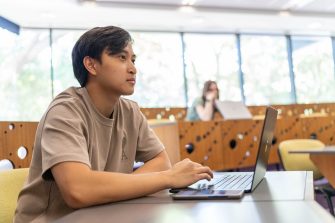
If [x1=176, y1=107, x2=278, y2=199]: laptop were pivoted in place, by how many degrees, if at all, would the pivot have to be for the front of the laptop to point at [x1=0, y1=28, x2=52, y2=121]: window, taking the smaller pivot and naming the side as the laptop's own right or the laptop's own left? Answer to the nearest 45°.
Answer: approximately 45° to the laptop's own right

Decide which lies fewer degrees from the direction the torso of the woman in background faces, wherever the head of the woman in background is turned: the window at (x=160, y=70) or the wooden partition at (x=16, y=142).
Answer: the wooden partition

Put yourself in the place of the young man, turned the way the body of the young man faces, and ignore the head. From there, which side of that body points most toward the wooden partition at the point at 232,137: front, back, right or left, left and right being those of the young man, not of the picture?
left

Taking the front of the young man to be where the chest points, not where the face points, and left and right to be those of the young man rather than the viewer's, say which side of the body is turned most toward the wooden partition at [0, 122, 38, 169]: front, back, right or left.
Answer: back

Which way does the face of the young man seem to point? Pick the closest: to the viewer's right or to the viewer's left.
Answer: to the viewer's right

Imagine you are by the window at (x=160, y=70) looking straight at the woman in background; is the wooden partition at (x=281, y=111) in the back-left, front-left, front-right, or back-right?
front-left

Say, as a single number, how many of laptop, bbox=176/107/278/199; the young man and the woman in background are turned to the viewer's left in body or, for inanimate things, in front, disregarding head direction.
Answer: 1

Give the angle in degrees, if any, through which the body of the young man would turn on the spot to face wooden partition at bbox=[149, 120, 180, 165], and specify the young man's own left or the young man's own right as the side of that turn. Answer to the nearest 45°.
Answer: approximately 135° to the young man's own left

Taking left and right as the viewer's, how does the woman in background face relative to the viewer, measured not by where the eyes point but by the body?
facing the viewer and to the right of the viewer

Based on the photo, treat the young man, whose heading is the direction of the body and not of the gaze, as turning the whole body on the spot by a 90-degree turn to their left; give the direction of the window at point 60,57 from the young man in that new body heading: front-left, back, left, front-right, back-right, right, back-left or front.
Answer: front-left

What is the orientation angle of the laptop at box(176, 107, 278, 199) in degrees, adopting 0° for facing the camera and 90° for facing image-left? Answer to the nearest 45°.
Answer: approximately 90°
